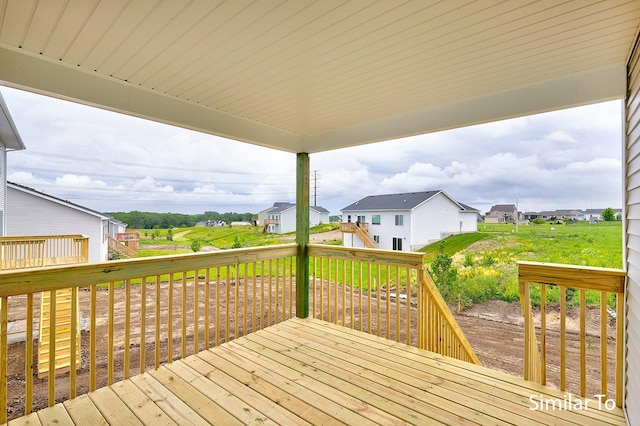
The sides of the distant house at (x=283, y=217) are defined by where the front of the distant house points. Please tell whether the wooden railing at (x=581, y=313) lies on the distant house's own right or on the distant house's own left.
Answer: on the distant house's own right

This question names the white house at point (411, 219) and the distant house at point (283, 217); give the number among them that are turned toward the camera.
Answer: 0

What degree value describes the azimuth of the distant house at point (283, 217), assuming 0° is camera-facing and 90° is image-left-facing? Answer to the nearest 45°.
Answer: approximately 225°

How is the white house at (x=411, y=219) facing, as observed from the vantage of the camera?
facing away from the viewer and to the right of the viewer

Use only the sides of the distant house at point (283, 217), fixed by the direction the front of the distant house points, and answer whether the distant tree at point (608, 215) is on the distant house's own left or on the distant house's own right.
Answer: on the distant house's own right

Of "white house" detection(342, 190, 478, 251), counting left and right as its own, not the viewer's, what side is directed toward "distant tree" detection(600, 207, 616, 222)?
right

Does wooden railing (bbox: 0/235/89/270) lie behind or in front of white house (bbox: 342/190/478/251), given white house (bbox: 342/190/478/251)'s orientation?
behind

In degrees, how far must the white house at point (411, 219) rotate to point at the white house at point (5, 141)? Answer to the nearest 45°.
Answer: approximately 180°

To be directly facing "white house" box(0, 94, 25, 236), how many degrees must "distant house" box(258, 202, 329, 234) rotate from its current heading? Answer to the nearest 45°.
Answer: approximately 180°

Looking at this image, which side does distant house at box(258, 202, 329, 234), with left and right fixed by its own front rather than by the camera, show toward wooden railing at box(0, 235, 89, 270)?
back

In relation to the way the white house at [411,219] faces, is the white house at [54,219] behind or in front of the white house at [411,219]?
behind
